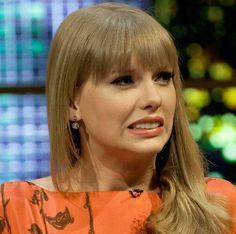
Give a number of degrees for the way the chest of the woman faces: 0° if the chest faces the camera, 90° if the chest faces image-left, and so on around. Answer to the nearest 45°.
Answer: approximately 315°
